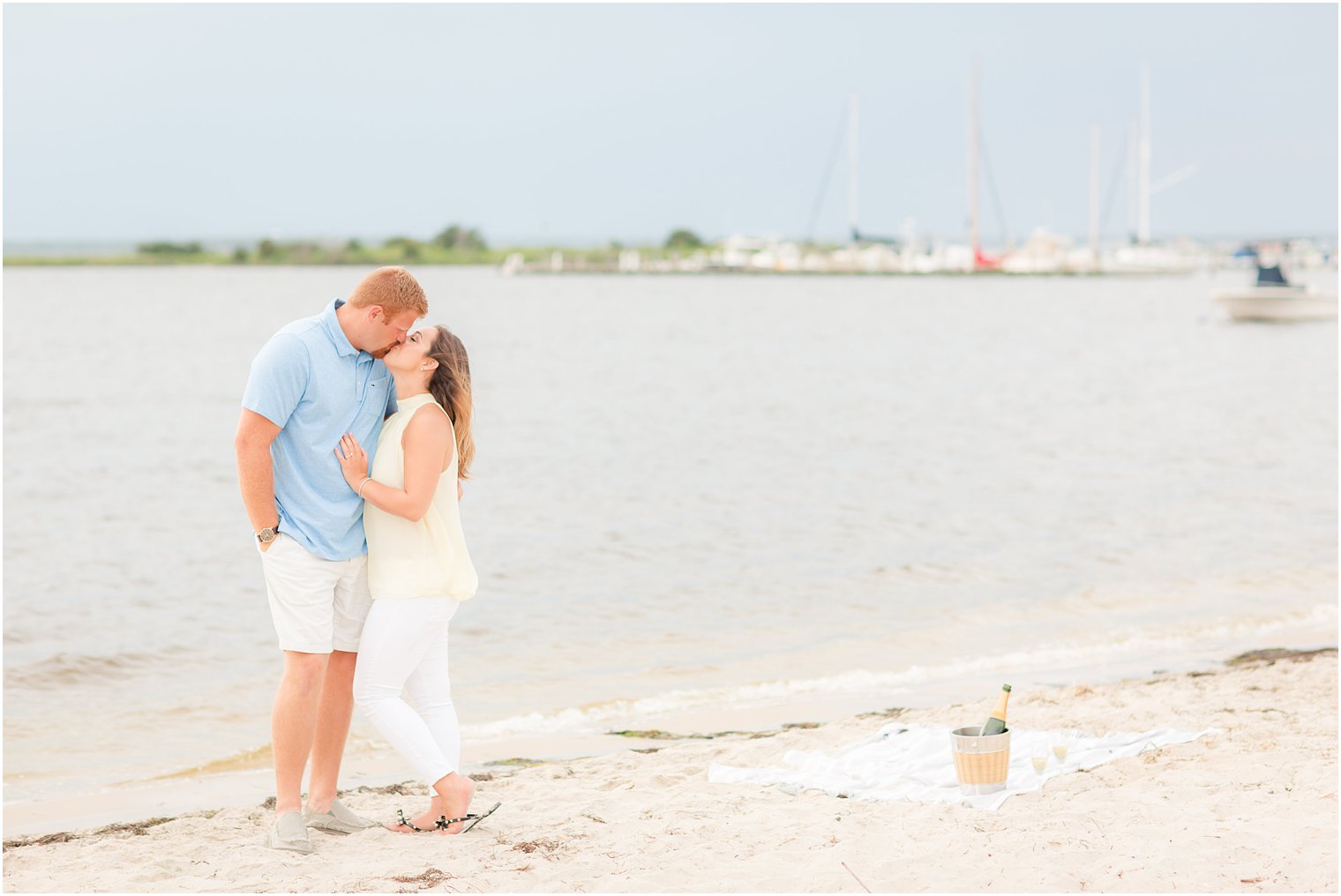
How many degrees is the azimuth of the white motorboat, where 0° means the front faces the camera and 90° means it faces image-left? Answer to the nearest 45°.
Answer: approximately 90°

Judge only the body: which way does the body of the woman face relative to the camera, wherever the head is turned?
to the viewer's left

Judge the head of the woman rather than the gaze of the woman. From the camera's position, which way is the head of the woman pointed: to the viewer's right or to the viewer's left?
to the viewer's left

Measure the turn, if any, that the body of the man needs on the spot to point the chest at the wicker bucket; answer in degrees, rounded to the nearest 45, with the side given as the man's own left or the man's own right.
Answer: approximately 45° to the man's own left

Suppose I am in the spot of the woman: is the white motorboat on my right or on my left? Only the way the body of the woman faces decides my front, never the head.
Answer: on my right

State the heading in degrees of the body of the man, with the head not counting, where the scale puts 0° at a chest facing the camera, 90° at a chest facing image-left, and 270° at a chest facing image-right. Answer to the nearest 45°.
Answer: approximately 315°

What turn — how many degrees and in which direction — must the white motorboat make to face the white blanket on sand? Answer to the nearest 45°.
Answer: approximately 90° to its left

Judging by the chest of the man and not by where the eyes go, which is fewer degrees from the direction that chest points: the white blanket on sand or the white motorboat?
the white blanket on sand

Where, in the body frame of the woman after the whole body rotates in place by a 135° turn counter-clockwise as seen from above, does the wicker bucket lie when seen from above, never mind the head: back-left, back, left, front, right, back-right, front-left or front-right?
front-left

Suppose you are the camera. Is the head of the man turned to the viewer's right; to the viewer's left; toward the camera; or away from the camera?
to the viewer's right

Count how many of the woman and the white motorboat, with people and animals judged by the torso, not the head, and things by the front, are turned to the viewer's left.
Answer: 2
